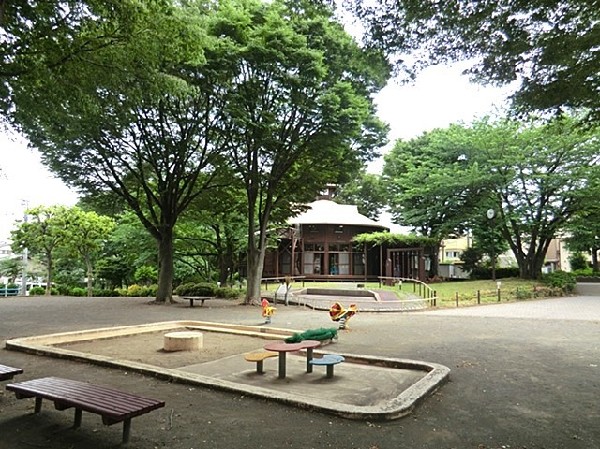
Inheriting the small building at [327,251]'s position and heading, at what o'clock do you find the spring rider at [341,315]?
The spring rider is roughly at 12 o'clock from the small building.

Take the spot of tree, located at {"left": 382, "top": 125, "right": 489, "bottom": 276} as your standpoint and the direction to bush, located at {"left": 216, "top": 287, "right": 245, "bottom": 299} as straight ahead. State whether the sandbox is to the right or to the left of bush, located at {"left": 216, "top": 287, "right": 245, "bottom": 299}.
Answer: left

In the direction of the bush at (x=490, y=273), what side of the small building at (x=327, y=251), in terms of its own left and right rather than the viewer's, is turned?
left

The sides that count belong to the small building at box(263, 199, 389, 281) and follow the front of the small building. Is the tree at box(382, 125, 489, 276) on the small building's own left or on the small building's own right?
on the small building's own left

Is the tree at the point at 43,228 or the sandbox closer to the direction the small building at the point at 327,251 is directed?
the sandbox

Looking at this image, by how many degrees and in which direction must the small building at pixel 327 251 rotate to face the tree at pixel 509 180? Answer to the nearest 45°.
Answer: approximately 45° to its left

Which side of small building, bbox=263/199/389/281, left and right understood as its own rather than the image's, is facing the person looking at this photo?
front

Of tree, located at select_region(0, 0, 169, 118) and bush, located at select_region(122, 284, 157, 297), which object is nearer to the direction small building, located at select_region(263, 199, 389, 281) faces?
the tree

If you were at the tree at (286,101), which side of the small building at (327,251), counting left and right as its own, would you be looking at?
front

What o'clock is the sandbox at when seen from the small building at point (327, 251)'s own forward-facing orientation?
The sandbox is roughly at 12 o'clock from the small building.

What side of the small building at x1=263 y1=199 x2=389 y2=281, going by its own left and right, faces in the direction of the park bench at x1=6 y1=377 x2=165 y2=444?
front

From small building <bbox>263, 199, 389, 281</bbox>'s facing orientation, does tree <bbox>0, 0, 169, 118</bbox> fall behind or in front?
in front

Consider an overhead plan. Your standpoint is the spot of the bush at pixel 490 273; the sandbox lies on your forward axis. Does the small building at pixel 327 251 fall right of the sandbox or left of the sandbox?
right
